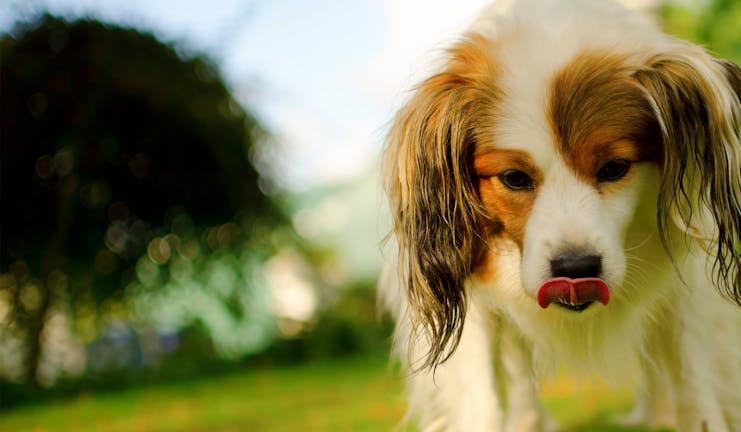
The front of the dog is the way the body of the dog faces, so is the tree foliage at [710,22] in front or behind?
behind

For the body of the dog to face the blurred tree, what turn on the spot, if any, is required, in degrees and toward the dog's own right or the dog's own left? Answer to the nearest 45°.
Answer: approximately 135° to the dog's own right

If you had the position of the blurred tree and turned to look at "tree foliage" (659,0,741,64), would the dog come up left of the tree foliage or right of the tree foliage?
right

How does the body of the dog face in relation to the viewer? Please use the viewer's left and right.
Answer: facing the viewer
